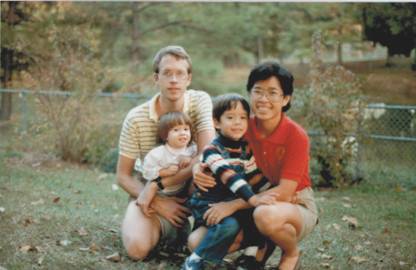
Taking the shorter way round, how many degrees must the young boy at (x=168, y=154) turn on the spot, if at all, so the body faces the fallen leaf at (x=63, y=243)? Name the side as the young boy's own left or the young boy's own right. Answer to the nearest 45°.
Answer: approximately 135° to the young boy's own right

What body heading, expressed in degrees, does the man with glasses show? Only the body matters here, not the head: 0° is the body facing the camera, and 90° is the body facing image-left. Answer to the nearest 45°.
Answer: approximately 0°

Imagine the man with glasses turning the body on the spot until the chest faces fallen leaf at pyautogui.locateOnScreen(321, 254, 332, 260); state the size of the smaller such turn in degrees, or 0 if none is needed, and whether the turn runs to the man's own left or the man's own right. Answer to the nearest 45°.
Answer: approximately 90° to the man's own left

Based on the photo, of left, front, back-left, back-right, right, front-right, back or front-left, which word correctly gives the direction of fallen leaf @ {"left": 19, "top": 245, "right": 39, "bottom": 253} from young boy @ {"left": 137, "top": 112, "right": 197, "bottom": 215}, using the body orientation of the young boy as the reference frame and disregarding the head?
back-right

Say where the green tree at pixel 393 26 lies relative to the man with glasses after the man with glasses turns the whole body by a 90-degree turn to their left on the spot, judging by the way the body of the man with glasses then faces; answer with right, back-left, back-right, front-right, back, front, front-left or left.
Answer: front-left

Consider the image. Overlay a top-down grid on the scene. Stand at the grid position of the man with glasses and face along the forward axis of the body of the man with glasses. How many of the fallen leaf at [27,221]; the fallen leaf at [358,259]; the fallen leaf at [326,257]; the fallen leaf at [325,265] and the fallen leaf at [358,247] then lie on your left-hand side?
4

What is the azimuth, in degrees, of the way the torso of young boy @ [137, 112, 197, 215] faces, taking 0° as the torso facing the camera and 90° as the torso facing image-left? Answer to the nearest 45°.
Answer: approximately 315°

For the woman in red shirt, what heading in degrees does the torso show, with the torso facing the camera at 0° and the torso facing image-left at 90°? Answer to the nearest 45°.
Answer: approximately 45°

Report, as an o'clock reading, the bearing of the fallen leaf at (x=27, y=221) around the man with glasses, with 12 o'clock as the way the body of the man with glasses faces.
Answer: The fallen leaf is roughly at 4 o'clock from the man with glasses.
